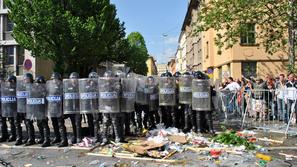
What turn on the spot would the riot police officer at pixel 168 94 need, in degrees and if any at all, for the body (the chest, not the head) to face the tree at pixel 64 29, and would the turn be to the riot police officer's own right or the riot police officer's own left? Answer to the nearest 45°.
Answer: approximately 135° to the riot police officer's own right

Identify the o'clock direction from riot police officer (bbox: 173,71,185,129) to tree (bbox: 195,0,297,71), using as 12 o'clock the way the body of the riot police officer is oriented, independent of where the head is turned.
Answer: The tree is roughly at 7 o'clock from the riot police officer.

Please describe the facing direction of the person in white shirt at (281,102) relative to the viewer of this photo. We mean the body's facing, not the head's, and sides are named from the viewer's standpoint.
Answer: facing the viewer and to the left of the viewer

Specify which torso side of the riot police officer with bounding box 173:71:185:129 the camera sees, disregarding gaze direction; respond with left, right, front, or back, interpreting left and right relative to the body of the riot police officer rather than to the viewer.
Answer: front

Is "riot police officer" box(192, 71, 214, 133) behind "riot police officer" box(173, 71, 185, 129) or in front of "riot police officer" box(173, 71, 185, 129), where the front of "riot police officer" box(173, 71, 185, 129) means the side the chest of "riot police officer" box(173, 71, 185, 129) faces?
in front

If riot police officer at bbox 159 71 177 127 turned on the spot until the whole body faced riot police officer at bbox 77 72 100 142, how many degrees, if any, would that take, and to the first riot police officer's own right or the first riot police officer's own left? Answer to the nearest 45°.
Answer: approximately 45° to the first riot police officer's own right

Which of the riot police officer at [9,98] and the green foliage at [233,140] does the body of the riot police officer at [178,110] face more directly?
the green foliage

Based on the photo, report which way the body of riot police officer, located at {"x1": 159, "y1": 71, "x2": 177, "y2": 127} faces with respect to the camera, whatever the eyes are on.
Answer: toward the camera

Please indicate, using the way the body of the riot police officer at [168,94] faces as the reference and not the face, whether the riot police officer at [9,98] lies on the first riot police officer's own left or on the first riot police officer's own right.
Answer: on the first riot police officer's own right

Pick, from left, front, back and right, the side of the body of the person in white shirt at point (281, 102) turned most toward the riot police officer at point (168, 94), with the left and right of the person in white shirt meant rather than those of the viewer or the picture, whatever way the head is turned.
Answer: front

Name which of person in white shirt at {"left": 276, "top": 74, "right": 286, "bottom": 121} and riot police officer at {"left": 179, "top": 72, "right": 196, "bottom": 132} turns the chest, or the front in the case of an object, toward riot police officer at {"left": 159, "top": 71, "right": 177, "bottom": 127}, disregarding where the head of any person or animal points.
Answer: the person in white shirt

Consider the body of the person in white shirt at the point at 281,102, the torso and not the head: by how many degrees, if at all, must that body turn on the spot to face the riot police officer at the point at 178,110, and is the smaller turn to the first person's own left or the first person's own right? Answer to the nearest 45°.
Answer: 0° — they already face them
